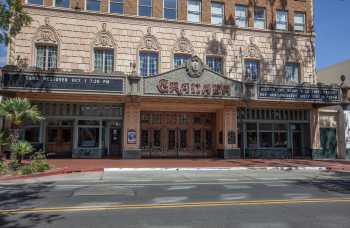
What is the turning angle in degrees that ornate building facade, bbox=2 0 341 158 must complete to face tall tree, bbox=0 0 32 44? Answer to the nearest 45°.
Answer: approximately 45° to its right

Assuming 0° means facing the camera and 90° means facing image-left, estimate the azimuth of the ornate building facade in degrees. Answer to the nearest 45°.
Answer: approximately 0°

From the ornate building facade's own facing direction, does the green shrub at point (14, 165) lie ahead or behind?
ahead

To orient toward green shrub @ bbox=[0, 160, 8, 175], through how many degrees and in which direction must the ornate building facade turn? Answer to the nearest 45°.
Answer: approximately 45° to its right

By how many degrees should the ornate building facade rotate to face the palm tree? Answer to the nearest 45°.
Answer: approximately 45° to its right

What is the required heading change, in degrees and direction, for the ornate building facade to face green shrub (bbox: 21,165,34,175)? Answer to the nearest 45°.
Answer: approximately 45° to its right

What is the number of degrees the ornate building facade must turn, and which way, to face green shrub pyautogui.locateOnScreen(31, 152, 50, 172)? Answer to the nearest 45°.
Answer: approximately 45° to its right
